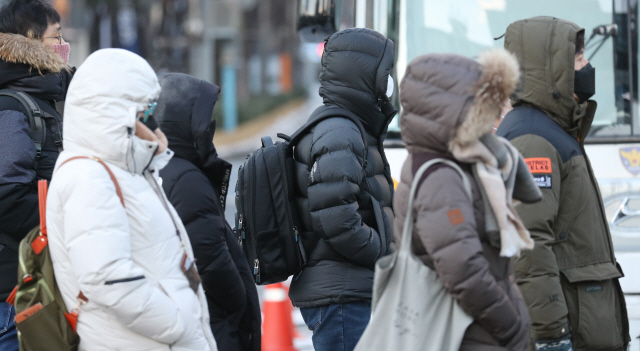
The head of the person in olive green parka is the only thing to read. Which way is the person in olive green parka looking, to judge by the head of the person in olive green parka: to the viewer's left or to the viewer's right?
to the viewer's right

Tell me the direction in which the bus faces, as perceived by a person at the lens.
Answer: facing the viewer

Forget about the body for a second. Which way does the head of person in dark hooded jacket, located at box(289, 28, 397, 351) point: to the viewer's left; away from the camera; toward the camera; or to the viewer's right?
to the viewer's right

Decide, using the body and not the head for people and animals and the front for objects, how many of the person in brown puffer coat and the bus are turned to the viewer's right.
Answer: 1

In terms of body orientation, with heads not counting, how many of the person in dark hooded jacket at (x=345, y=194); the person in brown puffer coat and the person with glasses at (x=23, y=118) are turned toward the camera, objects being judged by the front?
0

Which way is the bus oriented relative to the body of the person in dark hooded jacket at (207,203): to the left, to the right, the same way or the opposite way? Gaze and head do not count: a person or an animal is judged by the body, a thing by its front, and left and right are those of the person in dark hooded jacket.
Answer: to the right

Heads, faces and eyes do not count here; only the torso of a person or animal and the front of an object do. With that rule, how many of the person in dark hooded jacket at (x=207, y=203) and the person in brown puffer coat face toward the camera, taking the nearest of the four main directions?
0

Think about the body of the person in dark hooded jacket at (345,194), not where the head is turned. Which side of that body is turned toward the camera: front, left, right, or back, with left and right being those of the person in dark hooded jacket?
right

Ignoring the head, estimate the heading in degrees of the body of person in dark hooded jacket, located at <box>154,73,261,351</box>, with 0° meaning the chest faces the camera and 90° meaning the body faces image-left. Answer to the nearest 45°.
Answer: approximately 270°

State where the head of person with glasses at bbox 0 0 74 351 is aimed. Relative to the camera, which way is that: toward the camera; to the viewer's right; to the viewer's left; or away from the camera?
to the viewer's right

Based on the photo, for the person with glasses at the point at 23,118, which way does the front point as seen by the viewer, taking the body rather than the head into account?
to the viewer's right
